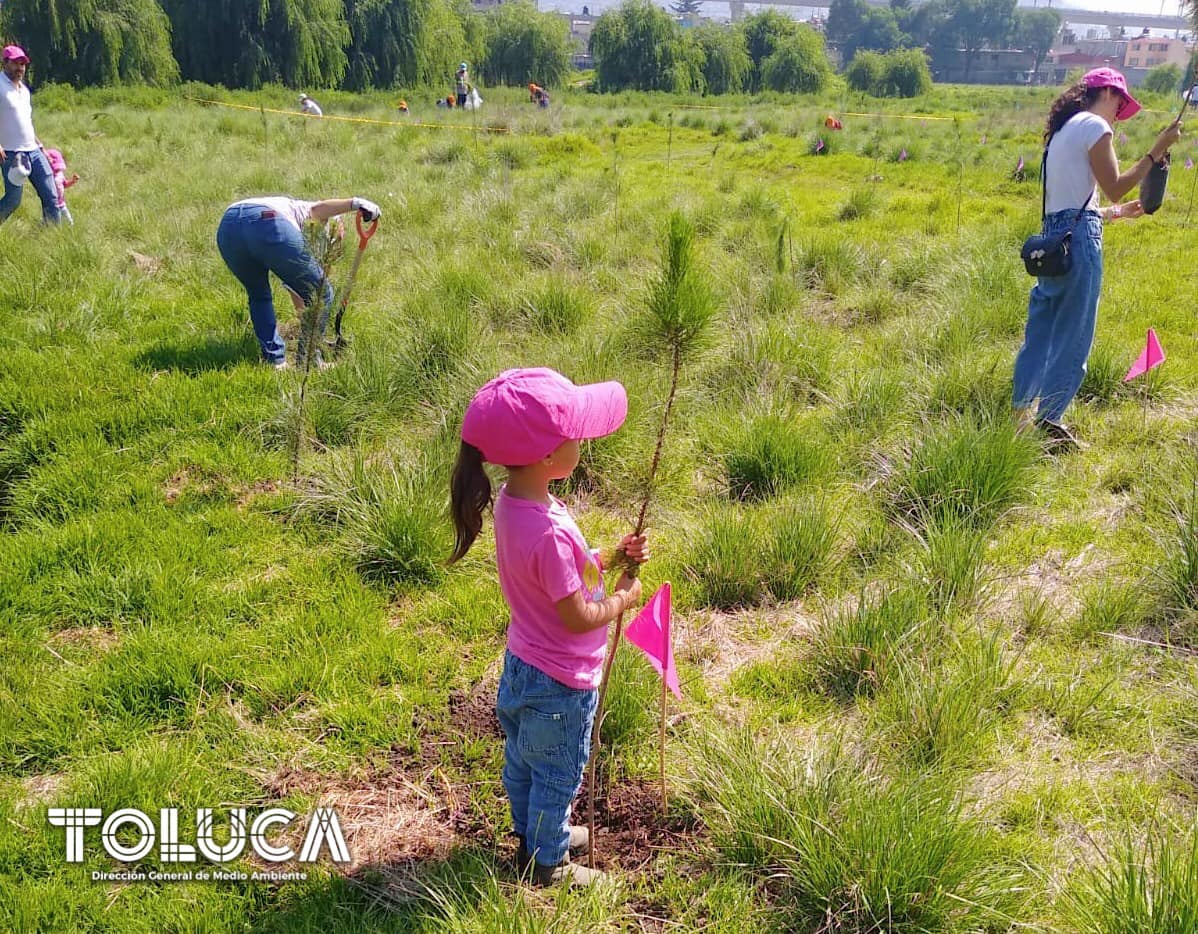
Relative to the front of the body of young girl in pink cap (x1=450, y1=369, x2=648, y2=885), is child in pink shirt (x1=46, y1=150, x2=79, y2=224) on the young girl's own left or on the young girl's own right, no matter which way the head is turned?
on the young girl's own left

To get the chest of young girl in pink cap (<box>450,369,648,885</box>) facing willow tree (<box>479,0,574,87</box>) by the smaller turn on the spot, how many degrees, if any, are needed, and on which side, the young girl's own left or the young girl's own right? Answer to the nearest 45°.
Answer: approximately 90° to the young girl's own left

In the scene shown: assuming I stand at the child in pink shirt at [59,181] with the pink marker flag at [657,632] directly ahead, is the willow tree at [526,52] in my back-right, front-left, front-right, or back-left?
back-left

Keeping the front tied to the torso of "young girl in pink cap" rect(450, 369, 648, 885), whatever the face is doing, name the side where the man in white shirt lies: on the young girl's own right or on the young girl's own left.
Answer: on the young girl's own left

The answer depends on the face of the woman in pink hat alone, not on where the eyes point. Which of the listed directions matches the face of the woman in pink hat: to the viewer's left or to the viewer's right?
to the viewer's right

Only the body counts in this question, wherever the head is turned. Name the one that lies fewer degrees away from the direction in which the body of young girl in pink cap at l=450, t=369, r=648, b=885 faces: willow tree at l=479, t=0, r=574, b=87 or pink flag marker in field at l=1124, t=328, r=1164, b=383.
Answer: the pink flag marker in field

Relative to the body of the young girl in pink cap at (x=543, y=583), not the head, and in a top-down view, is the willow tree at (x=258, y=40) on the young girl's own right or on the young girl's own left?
on the young girl's own left

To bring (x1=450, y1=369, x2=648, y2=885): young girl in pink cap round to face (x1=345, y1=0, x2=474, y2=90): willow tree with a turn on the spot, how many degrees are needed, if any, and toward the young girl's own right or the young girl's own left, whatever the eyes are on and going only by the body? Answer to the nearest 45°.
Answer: approximately 90° to the young girl's own left

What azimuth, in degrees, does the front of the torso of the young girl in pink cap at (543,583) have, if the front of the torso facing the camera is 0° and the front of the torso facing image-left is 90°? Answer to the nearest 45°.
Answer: approximately 270°

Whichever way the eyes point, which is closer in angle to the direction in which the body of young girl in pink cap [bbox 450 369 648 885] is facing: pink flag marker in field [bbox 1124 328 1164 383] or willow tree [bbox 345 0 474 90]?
the pink flag marker in field

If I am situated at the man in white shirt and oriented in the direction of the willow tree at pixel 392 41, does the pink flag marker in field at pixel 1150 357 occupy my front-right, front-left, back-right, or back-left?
back-right
